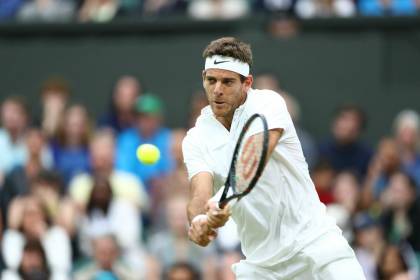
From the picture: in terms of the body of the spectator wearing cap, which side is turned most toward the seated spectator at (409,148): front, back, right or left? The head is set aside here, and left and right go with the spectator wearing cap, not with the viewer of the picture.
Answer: left

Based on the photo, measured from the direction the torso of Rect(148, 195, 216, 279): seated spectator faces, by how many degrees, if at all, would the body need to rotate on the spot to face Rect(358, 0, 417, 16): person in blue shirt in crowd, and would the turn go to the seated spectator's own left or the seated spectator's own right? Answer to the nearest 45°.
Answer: approximately 135° to the seated spectator's own left

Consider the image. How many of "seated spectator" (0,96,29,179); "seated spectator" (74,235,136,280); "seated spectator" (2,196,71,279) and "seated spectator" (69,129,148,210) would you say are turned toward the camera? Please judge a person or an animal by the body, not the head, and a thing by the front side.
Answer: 4

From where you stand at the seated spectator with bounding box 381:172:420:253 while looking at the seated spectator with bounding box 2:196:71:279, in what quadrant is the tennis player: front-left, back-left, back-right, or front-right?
front-left

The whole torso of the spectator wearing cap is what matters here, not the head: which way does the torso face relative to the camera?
toward the camera

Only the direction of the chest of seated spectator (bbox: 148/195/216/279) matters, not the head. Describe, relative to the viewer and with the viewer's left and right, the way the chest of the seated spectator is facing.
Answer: facing the viewer

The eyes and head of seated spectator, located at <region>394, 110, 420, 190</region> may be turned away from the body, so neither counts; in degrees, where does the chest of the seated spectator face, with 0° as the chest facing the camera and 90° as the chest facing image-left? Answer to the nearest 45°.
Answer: approximately 0°

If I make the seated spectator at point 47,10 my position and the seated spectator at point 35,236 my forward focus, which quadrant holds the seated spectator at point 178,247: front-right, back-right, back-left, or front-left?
front-left

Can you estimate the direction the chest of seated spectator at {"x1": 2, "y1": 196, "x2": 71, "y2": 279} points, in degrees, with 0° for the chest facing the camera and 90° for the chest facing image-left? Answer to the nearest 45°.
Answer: approximately 0°

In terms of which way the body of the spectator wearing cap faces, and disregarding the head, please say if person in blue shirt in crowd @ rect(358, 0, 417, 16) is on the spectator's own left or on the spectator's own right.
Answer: on the spectator's own left

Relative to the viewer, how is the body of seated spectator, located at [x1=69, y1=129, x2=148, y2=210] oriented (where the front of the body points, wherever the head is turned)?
toward the camera

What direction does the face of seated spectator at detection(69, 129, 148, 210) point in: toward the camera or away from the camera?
toward the camera

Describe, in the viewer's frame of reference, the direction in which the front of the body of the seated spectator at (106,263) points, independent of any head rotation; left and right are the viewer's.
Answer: facing the viewer

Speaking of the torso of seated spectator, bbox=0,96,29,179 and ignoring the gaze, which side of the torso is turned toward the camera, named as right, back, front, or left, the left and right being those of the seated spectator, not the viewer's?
front
